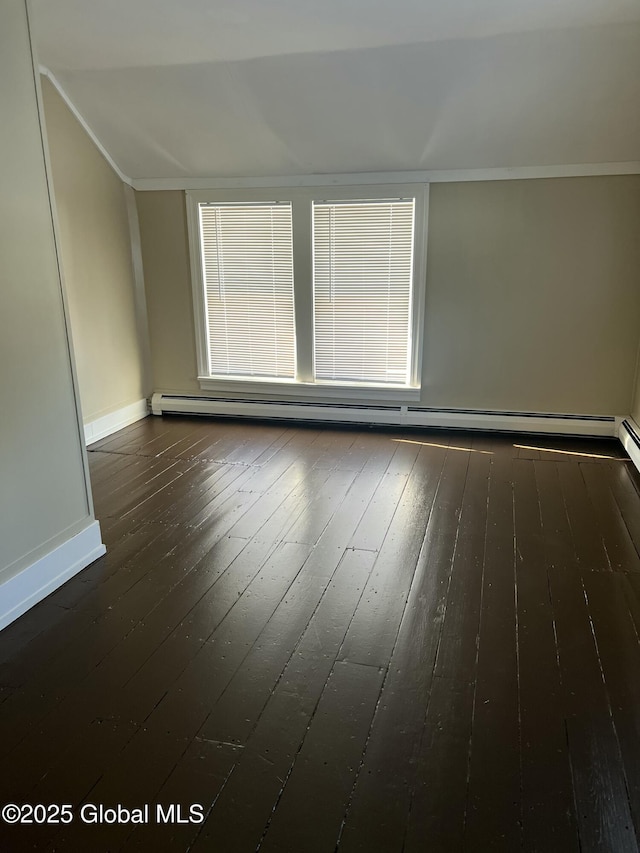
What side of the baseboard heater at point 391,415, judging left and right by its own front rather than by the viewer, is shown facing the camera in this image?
front
